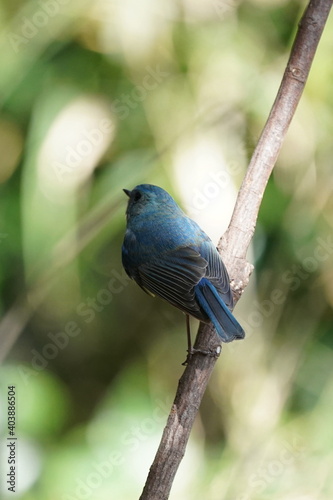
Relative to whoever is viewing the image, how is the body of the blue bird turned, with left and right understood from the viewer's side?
facing away from the viewer and to the left of the viewer
